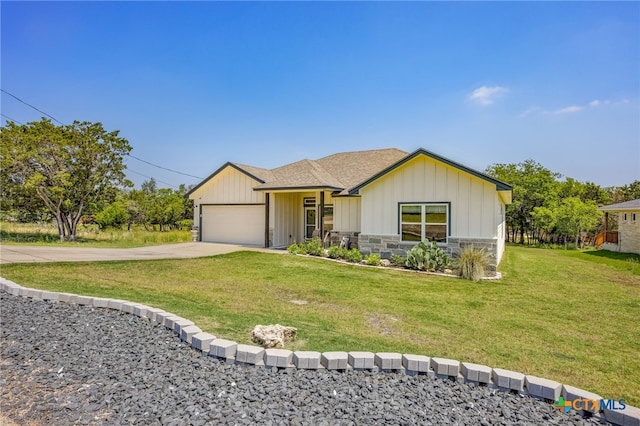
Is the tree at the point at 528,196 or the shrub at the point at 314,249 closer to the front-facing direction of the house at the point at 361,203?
the shrub

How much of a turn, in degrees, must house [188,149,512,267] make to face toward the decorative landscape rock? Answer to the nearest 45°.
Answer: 0° — it already faces it

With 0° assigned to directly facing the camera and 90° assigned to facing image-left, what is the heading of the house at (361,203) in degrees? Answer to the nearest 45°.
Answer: approximately 0°

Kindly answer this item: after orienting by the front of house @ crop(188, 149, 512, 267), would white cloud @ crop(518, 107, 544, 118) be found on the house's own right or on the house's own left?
on the house's own left

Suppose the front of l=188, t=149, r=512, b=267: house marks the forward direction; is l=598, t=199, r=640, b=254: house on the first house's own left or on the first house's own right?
on the first house's own left

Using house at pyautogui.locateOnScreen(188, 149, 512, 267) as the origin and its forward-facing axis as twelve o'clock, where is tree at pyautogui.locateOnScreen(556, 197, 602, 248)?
The tree is roughly at 8 o'clock from the house.

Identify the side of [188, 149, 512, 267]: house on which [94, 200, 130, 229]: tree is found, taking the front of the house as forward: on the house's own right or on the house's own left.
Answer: on the house's own right

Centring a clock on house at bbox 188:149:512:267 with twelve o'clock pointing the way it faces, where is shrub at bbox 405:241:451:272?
The shrub is roughly at 11 o'clock from the house.

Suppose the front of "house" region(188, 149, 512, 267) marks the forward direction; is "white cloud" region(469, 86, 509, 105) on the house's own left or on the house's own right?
on the house's own left
